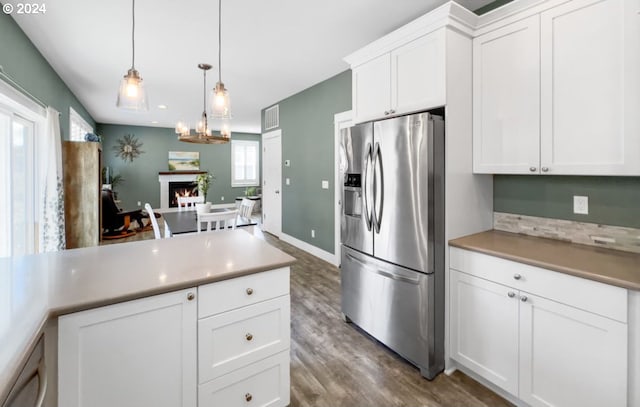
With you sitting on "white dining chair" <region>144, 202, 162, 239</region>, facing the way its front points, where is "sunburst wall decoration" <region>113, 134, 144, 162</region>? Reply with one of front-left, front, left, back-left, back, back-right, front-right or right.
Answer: left

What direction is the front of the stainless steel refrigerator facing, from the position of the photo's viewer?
facing the viewer and to the left of the viewer

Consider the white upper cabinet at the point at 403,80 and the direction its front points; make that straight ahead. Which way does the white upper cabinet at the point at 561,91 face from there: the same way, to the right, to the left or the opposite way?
the same way

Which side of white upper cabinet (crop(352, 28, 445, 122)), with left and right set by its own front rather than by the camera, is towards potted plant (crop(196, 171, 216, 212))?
right

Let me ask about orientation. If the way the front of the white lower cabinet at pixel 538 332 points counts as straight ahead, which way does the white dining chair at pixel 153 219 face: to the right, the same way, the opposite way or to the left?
the opposite way

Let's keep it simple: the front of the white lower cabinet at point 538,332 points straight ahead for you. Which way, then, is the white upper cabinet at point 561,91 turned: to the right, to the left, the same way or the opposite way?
the same way

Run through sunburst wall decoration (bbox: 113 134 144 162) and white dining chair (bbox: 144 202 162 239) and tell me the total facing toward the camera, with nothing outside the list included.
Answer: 1

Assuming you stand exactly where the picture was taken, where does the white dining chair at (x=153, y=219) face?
facing to the right of the viewer

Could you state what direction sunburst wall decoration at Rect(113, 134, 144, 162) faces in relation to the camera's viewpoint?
facing the viewer

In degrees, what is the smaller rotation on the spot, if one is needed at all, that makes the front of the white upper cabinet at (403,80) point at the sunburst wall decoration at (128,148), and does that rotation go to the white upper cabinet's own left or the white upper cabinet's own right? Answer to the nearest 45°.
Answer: approximately 90° to the white upper cabinet's own right

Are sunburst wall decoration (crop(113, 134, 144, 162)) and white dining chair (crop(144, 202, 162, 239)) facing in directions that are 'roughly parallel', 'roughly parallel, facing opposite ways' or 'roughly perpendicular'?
roughly perpendicular

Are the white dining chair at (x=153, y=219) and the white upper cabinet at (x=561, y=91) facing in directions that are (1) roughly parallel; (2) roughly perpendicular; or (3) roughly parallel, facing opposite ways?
roughly parallel, facing opposite ways
